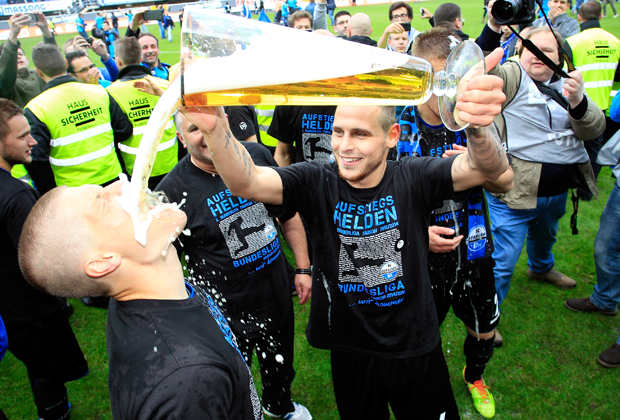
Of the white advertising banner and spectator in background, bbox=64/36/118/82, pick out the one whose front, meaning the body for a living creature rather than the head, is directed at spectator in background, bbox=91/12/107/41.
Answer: the white advertising banner

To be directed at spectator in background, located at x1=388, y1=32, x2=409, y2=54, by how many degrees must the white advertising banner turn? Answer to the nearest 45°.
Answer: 0° — it already faces them

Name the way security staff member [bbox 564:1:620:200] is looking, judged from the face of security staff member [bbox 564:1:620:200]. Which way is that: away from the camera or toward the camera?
away from the camera

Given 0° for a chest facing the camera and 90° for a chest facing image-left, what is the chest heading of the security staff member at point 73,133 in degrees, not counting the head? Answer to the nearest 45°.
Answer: approximately 180°

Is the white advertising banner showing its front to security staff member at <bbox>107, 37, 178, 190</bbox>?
yes

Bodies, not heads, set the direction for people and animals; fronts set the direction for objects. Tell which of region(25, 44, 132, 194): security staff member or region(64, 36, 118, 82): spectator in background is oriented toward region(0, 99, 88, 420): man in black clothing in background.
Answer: region(64, 36, 118, 82): spectator in background

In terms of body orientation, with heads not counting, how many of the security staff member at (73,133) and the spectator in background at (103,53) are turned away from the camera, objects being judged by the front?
1

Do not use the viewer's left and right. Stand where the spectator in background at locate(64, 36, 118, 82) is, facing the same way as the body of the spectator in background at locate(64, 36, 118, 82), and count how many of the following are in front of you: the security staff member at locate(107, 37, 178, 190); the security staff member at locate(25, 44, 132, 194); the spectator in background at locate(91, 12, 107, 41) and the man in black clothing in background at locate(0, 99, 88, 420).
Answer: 3

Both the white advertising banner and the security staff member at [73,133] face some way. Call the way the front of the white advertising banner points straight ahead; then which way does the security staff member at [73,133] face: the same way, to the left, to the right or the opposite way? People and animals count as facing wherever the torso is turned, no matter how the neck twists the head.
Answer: the opposite way

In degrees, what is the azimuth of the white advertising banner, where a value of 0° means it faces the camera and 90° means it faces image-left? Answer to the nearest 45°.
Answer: approximately 0°

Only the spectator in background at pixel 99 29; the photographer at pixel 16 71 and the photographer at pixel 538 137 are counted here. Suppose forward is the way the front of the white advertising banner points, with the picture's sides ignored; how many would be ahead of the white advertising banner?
3

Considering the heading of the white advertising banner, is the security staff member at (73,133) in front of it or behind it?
in front

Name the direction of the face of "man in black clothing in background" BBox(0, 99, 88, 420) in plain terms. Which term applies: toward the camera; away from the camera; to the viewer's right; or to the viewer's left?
to the viewer's right

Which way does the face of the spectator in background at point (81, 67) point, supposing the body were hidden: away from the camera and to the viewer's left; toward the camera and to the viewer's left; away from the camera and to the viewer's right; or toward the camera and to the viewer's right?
toward the camera and to the viewer's right

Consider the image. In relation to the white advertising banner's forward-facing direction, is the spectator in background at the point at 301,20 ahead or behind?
ahead

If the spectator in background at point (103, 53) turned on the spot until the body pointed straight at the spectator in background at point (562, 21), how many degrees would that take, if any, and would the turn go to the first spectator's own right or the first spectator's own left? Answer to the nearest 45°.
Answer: approximately 45° to the first spectator's own left
